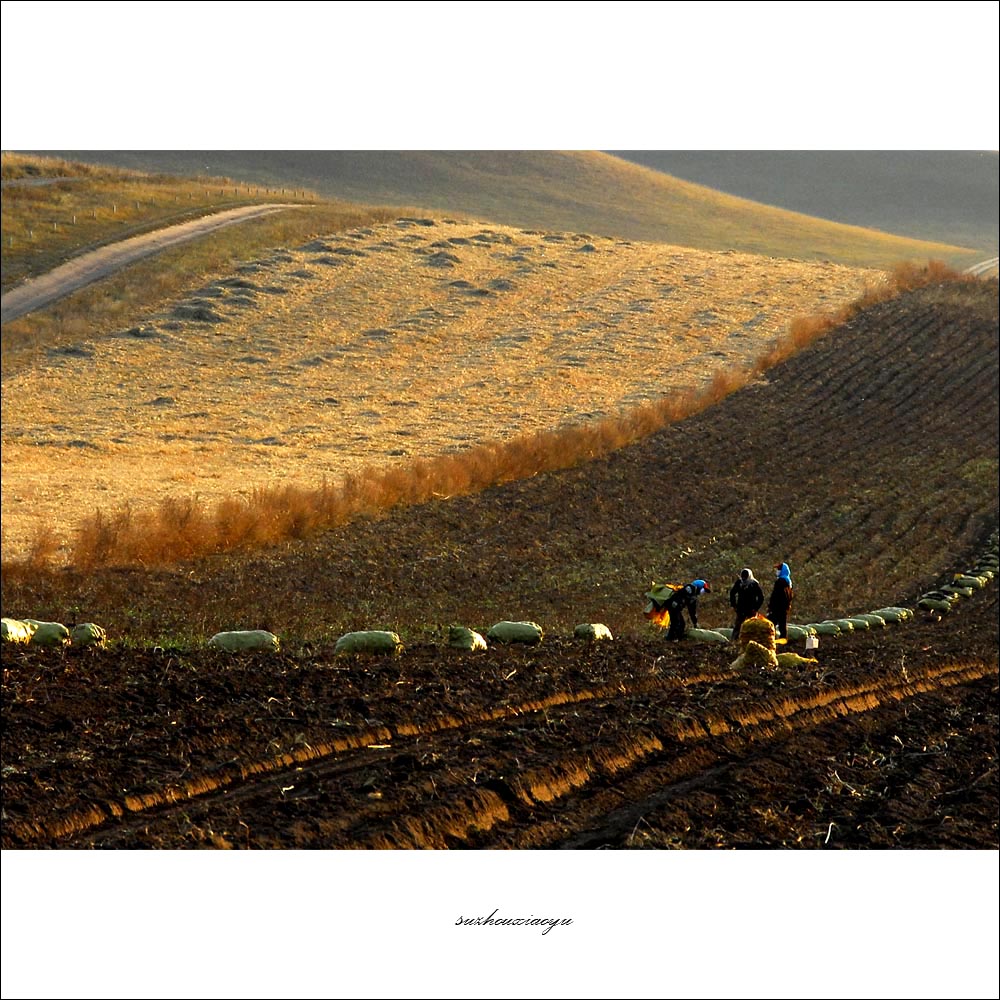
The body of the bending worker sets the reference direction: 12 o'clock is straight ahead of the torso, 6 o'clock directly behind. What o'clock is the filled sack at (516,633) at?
The filled sack is roughly at 5 o'clock from the bending worker.

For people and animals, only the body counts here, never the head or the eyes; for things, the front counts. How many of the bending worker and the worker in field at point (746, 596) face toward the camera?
1

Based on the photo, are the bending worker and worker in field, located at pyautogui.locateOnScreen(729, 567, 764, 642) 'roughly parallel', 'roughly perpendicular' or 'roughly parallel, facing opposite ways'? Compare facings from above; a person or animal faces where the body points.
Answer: roughly perpendicular

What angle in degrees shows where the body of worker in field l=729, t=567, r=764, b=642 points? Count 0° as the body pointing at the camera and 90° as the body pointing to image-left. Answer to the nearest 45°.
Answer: approximately 0°

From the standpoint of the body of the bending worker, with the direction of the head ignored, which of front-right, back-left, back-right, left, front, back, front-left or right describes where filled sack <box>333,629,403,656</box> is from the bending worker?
back-right

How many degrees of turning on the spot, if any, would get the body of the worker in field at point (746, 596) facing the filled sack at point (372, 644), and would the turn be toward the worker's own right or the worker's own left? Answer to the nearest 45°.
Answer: approximately 90° to the worker's own right

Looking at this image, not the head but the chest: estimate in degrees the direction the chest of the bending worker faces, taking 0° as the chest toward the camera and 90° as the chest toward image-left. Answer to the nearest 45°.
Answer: approximately 270°
